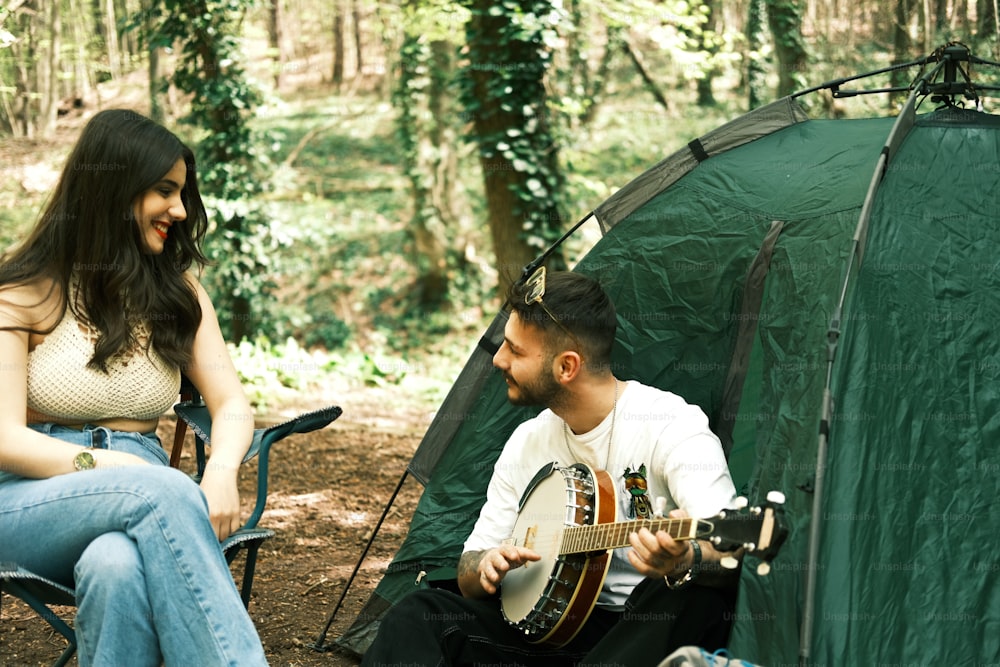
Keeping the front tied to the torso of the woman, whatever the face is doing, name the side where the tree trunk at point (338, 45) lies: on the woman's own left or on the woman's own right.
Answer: on the woman's own left

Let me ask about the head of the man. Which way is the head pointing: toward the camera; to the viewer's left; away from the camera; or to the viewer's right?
to the viewer's left

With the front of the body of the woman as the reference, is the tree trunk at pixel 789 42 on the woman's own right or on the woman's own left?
on the woman's own left

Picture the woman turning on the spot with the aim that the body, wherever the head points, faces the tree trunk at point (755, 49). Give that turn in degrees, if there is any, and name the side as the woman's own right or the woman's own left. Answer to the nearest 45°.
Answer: approximately 90° to the woman's own left

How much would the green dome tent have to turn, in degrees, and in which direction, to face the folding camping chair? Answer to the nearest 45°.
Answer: approximately 45° to its right

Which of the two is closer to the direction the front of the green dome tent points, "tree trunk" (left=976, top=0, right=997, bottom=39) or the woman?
the woman

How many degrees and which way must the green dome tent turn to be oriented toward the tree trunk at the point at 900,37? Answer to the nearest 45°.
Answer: approximately 135° to its right

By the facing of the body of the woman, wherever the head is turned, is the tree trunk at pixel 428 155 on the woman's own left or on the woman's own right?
on the woman's own left

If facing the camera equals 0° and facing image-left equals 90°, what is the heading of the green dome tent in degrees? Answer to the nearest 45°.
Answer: approximately 45°

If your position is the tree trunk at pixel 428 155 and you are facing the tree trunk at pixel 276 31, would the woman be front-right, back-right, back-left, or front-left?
back-left
